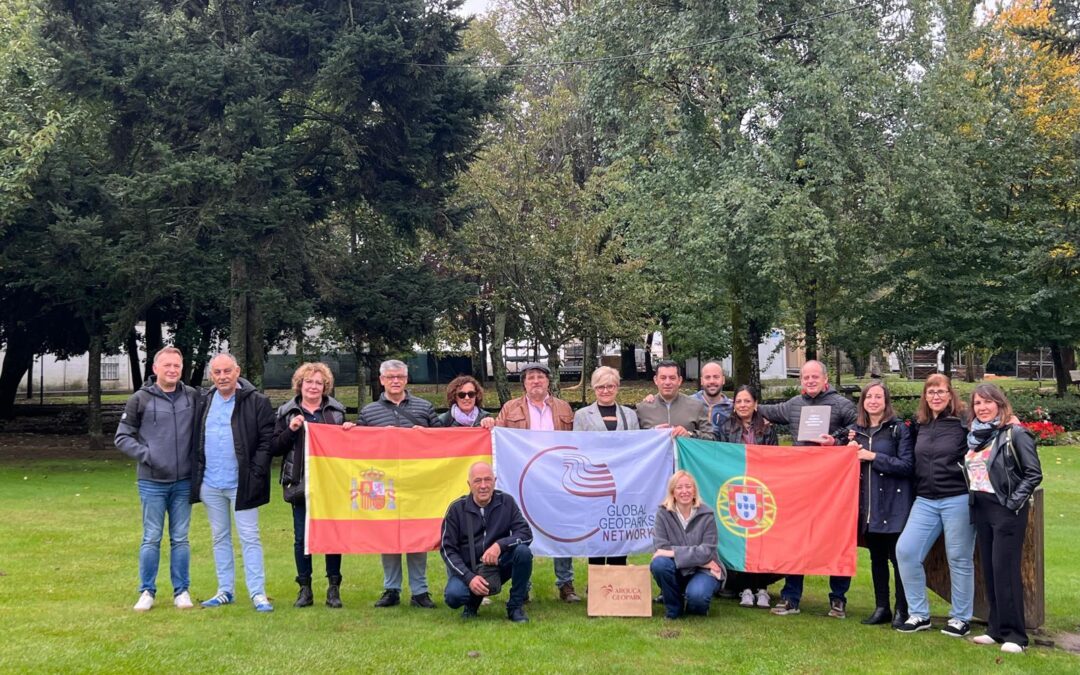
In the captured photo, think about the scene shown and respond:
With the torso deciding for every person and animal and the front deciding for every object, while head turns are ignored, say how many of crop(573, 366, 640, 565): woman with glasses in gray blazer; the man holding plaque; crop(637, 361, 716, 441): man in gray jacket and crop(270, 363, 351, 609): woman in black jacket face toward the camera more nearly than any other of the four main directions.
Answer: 4

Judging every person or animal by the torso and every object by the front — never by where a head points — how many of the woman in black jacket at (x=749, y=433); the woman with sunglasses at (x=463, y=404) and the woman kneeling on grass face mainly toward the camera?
3

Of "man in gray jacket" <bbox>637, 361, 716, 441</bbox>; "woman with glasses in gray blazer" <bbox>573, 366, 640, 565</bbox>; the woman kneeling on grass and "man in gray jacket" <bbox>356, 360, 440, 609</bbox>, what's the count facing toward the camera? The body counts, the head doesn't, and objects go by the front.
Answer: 4

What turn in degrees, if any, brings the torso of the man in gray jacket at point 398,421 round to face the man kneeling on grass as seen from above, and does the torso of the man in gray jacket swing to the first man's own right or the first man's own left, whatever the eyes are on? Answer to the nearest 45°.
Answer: approximately 45° to the first man's own left

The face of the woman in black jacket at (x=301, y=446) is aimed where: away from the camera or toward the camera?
toward the camera

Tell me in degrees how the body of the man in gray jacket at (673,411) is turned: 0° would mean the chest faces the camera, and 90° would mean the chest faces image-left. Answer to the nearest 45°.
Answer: approximately 0°

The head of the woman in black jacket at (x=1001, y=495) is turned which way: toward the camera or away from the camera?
toward the camera

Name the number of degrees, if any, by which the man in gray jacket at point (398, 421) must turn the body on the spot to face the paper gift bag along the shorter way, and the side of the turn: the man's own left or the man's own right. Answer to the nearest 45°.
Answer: approximately 45° to the man's own left

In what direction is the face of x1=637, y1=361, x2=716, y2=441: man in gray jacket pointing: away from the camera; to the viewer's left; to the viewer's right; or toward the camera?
toward the camera

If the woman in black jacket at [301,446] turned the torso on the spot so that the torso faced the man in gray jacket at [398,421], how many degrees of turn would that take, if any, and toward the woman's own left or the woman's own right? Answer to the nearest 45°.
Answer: approximately 90° to the woman's own left

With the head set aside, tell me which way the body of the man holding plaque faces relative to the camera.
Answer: toward the camera

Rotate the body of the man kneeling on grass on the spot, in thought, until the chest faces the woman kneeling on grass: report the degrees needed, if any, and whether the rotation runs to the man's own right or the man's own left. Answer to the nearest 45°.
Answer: approximately 90° to the man's own left

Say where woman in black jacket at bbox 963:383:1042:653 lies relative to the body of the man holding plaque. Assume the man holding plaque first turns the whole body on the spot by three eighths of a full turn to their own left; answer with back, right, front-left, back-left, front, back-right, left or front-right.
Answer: right

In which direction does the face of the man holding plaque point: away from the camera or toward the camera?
toward the camera

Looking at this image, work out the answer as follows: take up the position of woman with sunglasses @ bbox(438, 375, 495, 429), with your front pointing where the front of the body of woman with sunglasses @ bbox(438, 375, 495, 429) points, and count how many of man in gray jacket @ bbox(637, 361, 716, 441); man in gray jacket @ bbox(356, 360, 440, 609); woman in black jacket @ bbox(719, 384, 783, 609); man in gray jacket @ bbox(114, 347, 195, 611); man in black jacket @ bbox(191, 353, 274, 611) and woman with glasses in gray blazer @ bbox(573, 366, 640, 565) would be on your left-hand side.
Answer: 3

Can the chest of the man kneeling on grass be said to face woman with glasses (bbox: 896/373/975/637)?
no

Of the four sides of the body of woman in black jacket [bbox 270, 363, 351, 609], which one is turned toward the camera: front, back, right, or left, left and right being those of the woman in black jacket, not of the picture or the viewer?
front

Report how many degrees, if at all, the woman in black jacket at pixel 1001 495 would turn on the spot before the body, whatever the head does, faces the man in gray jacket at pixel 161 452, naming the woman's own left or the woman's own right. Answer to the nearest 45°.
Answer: approximately 45° to the woman's own right

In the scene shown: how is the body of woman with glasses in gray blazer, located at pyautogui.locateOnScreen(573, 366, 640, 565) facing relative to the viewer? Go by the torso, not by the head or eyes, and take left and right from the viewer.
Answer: facing the viewer

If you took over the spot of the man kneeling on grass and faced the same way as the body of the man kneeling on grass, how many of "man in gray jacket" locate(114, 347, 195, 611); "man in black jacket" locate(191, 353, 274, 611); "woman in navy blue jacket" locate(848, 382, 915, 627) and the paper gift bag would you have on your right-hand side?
2

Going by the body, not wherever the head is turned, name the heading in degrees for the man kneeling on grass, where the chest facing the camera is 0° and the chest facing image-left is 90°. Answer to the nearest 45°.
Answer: approximately 0°
